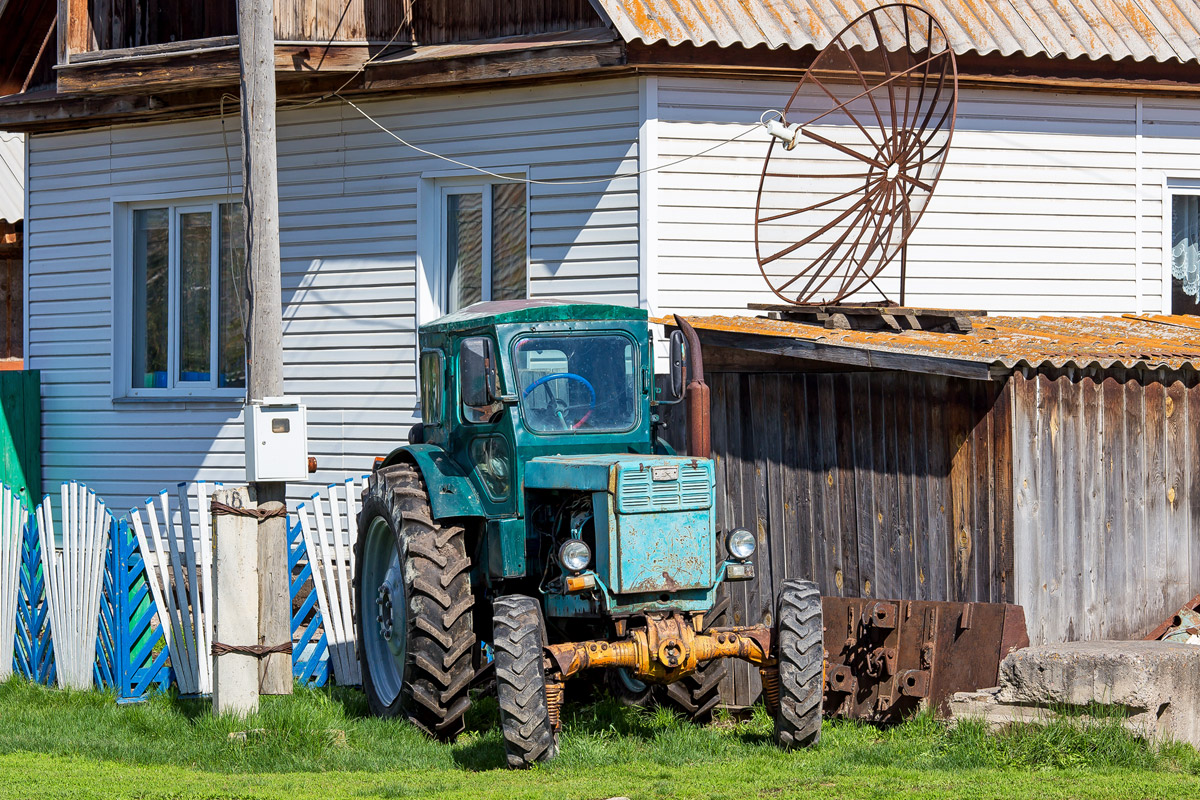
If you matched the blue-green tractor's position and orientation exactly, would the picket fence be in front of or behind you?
behind

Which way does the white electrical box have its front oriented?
toward the camera

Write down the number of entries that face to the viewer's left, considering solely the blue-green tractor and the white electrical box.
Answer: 0

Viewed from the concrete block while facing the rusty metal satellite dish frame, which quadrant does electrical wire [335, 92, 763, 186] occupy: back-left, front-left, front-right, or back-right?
front-left

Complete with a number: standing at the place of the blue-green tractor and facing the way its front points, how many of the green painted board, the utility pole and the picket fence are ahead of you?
0

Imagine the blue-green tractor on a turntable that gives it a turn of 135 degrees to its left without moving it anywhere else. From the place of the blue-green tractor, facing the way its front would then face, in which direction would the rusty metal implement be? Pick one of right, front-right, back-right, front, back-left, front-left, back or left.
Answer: right

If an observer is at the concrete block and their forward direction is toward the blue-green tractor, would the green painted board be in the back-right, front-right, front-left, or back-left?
front-right

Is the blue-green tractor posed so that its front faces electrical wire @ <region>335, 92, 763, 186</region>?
no

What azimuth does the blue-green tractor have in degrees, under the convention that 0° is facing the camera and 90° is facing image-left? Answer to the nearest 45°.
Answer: approximately 315°

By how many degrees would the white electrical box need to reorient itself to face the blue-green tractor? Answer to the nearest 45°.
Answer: approximately 45° to its left

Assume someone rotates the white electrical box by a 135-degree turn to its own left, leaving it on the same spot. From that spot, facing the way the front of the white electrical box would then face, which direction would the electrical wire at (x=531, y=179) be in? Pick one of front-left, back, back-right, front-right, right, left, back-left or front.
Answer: front

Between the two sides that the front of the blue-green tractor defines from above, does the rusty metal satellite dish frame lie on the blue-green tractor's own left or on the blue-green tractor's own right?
on the blue-green tractor's own left

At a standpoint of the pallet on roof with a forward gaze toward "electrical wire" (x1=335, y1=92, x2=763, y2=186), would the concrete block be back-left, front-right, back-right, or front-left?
back-left

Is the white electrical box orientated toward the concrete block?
no

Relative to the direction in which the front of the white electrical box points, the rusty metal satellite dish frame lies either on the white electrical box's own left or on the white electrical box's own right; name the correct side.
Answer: on the white electrical box's own left
